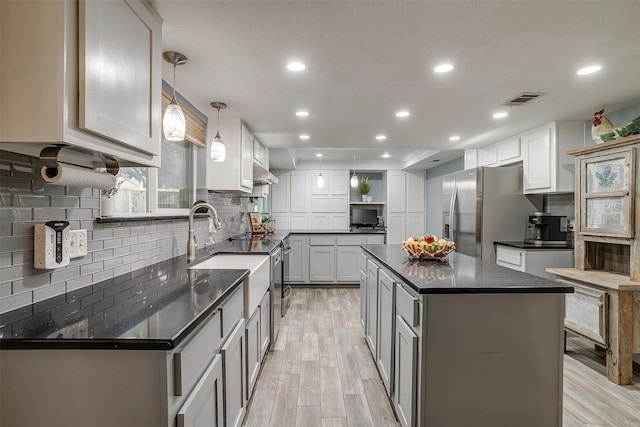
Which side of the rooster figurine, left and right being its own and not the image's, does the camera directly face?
left

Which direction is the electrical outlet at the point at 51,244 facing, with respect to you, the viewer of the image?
facing the viewer and to the right of the viewer

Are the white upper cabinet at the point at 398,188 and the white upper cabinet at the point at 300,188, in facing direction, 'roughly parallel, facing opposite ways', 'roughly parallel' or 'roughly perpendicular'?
roughly parallel

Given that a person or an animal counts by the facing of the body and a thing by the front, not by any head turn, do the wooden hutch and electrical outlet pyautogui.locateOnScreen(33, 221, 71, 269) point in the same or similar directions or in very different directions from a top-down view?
very different directions

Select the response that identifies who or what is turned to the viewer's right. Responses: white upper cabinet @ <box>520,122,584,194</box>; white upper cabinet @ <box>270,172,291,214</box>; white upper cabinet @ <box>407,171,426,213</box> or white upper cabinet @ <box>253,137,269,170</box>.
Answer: white upper cabinet @ <box>253,137,269,170</box>

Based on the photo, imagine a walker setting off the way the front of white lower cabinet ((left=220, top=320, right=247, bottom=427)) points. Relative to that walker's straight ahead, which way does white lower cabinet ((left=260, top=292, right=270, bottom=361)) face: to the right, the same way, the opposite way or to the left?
the same way

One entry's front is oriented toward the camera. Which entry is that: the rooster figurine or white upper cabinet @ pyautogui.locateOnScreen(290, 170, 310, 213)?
the white upper cabinet

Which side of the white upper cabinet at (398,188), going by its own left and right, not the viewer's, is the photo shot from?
front

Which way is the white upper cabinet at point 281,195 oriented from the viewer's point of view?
toward the camera

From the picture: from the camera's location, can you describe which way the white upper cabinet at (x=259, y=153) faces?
facing to the right of the viewer

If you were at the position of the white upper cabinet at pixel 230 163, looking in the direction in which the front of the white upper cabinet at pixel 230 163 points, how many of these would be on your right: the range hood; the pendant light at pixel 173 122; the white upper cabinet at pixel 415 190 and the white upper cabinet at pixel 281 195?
1

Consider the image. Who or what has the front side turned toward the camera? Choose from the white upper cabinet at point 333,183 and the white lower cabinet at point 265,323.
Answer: the white upper cabinet

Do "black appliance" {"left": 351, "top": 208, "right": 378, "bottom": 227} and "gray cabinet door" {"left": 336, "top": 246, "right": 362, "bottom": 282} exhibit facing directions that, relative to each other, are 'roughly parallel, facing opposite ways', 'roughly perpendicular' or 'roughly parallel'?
roughly parallel

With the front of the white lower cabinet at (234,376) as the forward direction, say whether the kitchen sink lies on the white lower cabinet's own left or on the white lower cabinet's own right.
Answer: on the white lower cabinet's own left

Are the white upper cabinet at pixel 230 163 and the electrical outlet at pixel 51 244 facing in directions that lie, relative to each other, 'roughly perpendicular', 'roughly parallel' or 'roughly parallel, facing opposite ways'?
roughly parallel

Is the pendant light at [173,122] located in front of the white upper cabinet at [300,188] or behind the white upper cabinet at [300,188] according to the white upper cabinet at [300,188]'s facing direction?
in front

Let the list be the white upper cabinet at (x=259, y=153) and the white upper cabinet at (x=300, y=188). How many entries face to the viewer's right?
1

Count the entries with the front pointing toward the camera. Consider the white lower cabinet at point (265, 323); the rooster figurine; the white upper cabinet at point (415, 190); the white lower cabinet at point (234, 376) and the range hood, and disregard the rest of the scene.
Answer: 1

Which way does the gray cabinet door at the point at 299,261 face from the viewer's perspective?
toward the camera

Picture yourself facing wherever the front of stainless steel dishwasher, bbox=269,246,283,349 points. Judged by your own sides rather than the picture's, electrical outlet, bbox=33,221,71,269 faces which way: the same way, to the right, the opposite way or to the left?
the same way
